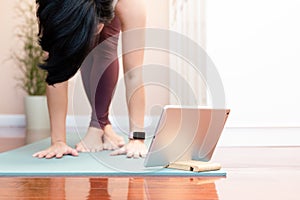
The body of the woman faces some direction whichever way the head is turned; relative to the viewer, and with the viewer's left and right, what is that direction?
facing the viewer

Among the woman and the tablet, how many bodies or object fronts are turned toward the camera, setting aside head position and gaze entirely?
1

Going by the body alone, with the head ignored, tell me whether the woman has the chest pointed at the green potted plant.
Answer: no

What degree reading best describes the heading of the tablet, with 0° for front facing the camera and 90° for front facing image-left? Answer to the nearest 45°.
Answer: approximately 135°

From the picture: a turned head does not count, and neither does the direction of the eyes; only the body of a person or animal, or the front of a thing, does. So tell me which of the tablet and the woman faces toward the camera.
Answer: the woman

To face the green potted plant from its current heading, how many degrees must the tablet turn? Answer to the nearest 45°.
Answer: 0° — it already faces it
